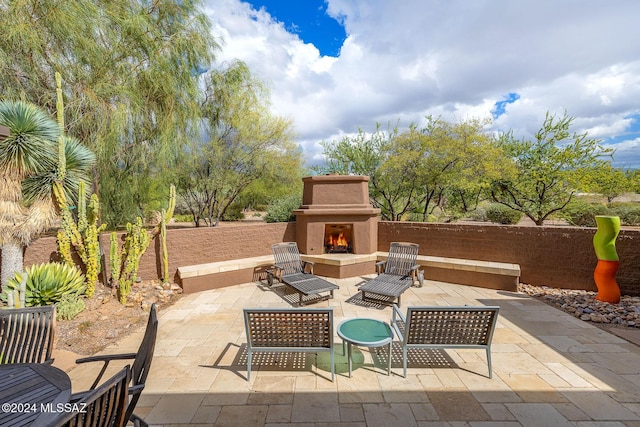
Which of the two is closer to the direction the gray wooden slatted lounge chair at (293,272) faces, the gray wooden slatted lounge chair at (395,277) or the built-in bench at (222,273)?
the gray wooden slatted lounge chair at (395,277)

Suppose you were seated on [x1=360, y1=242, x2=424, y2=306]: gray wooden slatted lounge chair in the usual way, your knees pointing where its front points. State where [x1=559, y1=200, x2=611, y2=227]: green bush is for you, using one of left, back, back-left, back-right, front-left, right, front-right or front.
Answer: back

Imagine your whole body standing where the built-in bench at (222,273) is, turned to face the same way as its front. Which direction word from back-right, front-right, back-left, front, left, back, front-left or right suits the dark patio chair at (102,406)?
front-right

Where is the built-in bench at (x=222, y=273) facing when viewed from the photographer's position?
facing the viewer and to the right of the viewer

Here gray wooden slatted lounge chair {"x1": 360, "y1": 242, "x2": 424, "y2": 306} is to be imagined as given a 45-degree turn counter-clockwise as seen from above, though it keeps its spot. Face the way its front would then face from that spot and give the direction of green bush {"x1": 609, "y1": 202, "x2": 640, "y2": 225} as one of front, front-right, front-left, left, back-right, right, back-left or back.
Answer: back-left

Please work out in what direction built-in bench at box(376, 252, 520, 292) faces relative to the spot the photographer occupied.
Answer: facing the viewer and to the left of the viewer

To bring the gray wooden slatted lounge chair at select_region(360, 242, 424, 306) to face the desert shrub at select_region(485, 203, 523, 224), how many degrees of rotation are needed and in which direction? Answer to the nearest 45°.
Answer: approximately 180°

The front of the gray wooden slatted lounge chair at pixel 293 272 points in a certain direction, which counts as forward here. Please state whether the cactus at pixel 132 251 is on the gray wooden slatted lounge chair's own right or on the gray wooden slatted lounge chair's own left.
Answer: on the gray wooden slatted lounge chair's own right

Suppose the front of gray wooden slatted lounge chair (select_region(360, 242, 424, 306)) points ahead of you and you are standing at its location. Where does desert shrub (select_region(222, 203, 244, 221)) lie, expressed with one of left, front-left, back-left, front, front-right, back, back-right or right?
right
